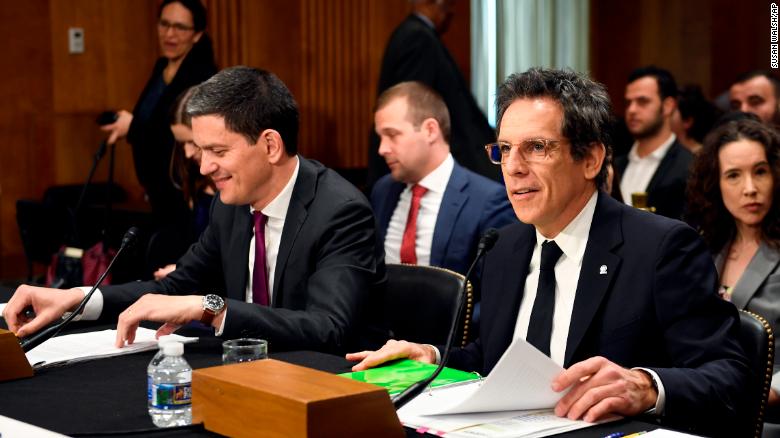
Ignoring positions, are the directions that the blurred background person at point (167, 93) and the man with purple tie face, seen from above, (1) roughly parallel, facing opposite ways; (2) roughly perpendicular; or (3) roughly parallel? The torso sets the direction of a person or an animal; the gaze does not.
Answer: roughly parallel

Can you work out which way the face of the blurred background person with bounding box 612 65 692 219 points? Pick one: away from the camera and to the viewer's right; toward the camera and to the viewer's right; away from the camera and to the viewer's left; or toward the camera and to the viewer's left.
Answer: toward the camera and to the viewer's left

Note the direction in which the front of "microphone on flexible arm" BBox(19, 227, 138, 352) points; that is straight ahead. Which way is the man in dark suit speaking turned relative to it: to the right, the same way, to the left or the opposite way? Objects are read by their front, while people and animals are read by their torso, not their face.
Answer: the opposite way

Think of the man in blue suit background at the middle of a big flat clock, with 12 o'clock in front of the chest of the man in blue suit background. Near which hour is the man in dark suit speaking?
The man in dark suit speaking is roughly at 10 o'clock from the man in blue suit background.

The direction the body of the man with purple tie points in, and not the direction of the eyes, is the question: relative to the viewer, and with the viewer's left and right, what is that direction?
facing the viewer and to the left of the viewer

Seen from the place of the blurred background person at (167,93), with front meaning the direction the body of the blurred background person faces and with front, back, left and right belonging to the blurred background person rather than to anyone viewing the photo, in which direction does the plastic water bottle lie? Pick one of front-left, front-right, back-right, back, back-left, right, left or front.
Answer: front-left

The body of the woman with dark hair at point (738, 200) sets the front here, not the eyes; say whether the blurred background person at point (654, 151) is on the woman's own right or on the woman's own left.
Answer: on the woman's own right

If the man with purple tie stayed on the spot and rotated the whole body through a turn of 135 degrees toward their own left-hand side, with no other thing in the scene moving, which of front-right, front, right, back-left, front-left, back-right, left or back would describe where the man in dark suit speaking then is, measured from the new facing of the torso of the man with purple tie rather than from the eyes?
front-right

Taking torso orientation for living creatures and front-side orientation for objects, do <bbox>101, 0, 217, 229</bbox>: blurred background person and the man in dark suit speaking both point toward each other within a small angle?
no

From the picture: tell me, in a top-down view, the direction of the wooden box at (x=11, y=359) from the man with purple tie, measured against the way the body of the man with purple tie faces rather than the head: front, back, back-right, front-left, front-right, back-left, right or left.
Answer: front

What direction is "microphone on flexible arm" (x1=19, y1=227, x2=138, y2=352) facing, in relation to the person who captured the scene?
facing to the right of the viewer

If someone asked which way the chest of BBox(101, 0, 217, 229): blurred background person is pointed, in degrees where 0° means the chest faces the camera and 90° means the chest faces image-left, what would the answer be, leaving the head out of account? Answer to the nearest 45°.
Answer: approximately 45°

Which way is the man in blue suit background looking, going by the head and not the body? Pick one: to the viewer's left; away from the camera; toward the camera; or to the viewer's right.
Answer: to the viewer's left

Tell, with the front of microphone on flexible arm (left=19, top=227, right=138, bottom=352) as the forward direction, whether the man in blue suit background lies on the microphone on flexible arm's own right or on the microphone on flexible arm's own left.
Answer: on the microphone on flexible arm's own left
